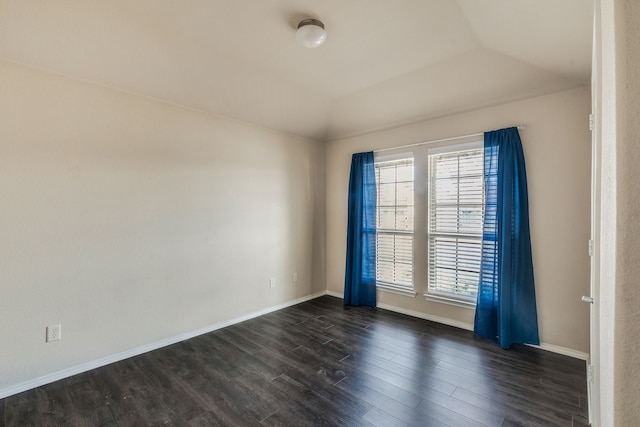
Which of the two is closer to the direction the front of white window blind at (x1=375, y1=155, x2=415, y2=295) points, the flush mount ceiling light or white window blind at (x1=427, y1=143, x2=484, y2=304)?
the flush mount ceiling light

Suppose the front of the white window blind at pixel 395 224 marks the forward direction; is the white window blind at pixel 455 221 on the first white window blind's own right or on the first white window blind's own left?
on the first white window blind's own left

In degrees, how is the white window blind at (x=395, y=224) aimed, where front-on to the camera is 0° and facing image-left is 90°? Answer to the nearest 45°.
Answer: approximately 45°
